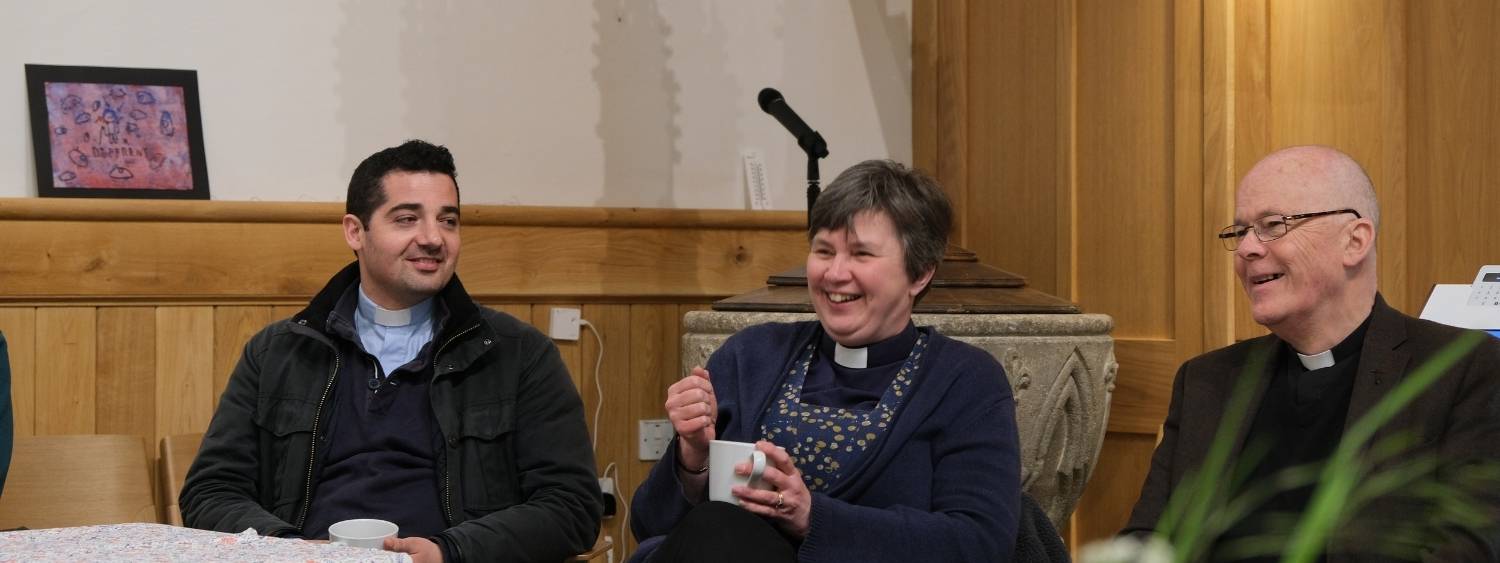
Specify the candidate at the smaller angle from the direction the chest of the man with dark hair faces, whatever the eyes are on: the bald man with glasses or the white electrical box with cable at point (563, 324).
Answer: the bald man with glasses

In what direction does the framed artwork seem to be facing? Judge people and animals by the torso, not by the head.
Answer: toward the camera

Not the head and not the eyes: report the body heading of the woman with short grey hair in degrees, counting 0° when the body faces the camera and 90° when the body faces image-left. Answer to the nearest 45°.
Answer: approximately 45°

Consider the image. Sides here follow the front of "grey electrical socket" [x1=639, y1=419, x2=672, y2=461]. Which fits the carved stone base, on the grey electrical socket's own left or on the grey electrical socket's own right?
on the grey electrical socket's own left

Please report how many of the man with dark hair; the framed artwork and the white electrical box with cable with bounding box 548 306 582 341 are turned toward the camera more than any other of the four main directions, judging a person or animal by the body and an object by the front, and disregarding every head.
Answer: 3

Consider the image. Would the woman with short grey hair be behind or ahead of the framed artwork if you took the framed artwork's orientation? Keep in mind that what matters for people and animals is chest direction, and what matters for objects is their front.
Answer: ahead

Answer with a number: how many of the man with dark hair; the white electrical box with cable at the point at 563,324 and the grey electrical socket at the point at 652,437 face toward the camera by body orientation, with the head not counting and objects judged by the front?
3

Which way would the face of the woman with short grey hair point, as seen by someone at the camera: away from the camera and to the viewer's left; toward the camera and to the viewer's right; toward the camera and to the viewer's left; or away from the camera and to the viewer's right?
toward the camera and to the viewer's left

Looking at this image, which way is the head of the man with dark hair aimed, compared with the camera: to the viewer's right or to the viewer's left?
to the viewer's right

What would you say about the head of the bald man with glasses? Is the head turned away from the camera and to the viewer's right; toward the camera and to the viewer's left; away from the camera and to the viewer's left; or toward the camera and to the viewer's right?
toward the camera and to the viewer's left

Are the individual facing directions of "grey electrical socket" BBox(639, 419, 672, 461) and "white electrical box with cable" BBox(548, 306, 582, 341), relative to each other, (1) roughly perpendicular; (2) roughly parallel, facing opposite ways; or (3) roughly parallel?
roughly parallel

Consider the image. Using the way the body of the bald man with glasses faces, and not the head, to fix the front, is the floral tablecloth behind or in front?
in front

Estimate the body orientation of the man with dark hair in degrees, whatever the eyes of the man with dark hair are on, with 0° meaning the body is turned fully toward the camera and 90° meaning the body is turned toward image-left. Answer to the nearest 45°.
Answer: approximately 0°

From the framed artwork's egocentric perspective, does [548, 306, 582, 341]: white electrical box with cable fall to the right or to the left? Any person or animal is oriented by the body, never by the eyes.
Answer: on its left
